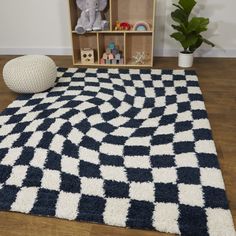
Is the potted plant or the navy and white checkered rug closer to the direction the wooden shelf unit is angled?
the navy and white checkered rug

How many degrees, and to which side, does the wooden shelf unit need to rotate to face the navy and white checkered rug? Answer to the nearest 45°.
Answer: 0° — it already faces it

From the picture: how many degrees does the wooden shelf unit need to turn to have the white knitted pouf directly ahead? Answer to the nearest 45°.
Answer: approximately 45° to its right

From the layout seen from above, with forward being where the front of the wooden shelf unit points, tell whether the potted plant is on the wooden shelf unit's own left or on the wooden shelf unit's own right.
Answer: on the wooden shelf unit's own left

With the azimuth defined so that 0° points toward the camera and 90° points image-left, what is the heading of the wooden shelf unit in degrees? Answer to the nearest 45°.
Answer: approximately 0°
